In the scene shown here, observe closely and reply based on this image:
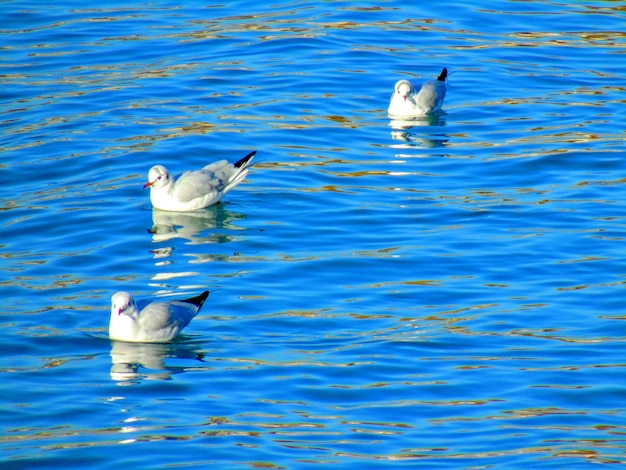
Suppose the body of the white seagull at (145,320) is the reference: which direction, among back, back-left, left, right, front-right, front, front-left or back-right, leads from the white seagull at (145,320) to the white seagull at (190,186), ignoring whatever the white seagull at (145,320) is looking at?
back-right

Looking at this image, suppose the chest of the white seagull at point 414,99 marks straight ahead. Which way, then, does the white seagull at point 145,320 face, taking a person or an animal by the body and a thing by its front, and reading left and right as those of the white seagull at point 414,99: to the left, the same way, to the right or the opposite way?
the same way

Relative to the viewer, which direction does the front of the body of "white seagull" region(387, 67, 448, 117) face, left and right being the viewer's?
facing the viewer and to the left of the viewer

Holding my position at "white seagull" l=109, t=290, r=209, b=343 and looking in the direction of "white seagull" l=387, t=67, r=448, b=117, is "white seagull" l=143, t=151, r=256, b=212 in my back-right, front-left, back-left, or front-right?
front-left

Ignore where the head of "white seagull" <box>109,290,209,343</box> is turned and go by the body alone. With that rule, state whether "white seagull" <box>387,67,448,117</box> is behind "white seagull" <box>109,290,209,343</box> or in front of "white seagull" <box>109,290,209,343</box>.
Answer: behind

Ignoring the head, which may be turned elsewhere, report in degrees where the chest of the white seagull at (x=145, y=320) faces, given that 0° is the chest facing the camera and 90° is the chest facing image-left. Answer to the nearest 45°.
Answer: approximately 45°

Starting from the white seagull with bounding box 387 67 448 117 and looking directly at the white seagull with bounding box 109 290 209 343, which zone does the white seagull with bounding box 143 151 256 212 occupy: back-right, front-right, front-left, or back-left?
front-right

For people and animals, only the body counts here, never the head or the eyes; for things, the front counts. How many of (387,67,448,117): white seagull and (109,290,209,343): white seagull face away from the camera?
0

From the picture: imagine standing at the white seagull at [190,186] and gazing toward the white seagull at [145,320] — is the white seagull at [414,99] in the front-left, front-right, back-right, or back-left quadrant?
back-left

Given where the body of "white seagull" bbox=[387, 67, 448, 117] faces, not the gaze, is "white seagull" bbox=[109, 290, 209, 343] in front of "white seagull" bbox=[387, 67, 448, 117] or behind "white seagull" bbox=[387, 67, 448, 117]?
in front

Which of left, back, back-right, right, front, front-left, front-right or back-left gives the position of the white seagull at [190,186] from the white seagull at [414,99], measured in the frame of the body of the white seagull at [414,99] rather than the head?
front
